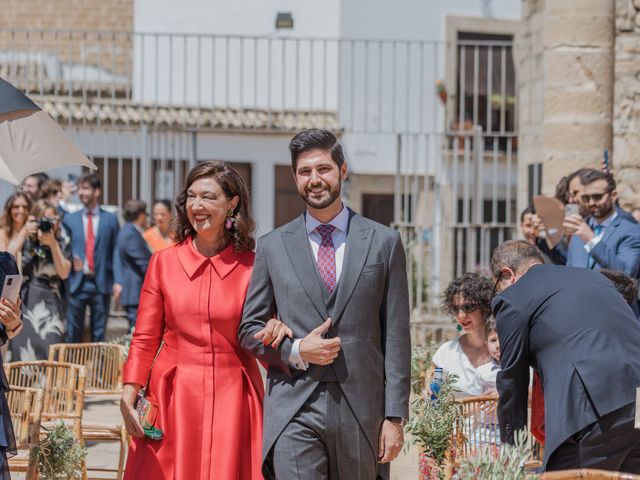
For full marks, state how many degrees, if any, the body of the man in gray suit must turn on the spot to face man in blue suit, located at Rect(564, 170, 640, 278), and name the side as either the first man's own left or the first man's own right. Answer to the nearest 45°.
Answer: approximately 135° to the first man's own left

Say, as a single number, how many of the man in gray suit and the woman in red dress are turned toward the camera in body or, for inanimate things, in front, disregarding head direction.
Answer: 2

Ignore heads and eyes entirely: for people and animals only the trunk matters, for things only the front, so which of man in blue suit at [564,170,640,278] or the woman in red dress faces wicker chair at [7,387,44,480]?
the man in blue suit

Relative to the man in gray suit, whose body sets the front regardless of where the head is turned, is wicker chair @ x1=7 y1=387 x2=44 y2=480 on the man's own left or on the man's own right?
on the man's own right

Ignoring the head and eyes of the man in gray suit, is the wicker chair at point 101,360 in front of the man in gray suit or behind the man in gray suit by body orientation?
behind

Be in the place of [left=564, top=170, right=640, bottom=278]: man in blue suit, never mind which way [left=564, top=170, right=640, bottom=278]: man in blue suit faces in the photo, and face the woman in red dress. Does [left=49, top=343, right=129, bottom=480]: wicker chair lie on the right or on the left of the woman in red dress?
right

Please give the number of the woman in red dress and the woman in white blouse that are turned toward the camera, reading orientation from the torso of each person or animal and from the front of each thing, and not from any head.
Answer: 2

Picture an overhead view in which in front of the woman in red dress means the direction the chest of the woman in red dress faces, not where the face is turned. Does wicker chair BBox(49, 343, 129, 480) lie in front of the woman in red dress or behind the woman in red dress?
behind

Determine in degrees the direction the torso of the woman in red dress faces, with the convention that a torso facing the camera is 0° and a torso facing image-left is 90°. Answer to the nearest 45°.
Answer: approximately 0°

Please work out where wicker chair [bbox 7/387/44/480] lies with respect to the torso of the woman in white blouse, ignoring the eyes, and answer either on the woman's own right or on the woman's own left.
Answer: on the woman's own right

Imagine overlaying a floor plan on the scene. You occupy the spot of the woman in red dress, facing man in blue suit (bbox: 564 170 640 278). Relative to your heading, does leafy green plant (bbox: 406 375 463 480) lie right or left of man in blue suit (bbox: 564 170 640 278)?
right

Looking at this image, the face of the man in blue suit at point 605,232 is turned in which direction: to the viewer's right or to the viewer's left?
to the viewer's left
